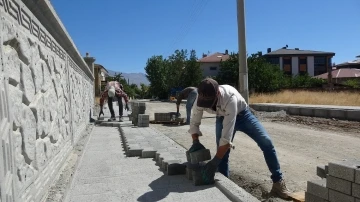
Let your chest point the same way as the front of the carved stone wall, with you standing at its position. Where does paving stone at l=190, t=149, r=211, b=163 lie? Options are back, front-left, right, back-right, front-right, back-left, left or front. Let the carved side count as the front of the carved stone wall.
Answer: front

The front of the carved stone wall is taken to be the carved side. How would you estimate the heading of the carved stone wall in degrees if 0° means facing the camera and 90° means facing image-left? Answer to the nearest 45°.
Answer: approximately 270°

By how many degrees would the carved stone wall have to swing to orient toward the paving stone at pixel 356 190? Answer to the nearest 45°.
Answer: approximately 45° to its right

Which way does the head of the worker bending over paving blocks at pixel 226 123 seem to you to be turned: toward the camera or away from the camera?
toward the camera

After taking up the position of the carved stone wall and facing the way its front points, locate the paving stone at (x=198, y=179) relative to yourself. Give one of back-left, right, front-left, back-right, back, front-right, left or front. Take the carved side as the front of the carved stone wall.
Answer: front

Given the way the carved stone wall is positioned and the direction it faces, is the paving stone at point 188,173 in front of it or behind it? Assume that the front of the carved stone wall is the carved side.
in front

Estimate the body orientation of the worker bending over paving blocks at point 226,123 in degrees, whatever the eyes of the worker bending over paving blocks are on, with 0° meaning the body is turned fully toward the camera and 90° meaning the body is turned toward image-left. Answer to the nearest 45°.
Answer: approximately 45°

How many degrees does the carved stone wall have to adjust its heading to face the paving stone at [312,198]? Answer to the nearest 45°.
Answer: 0° — it already faces it
